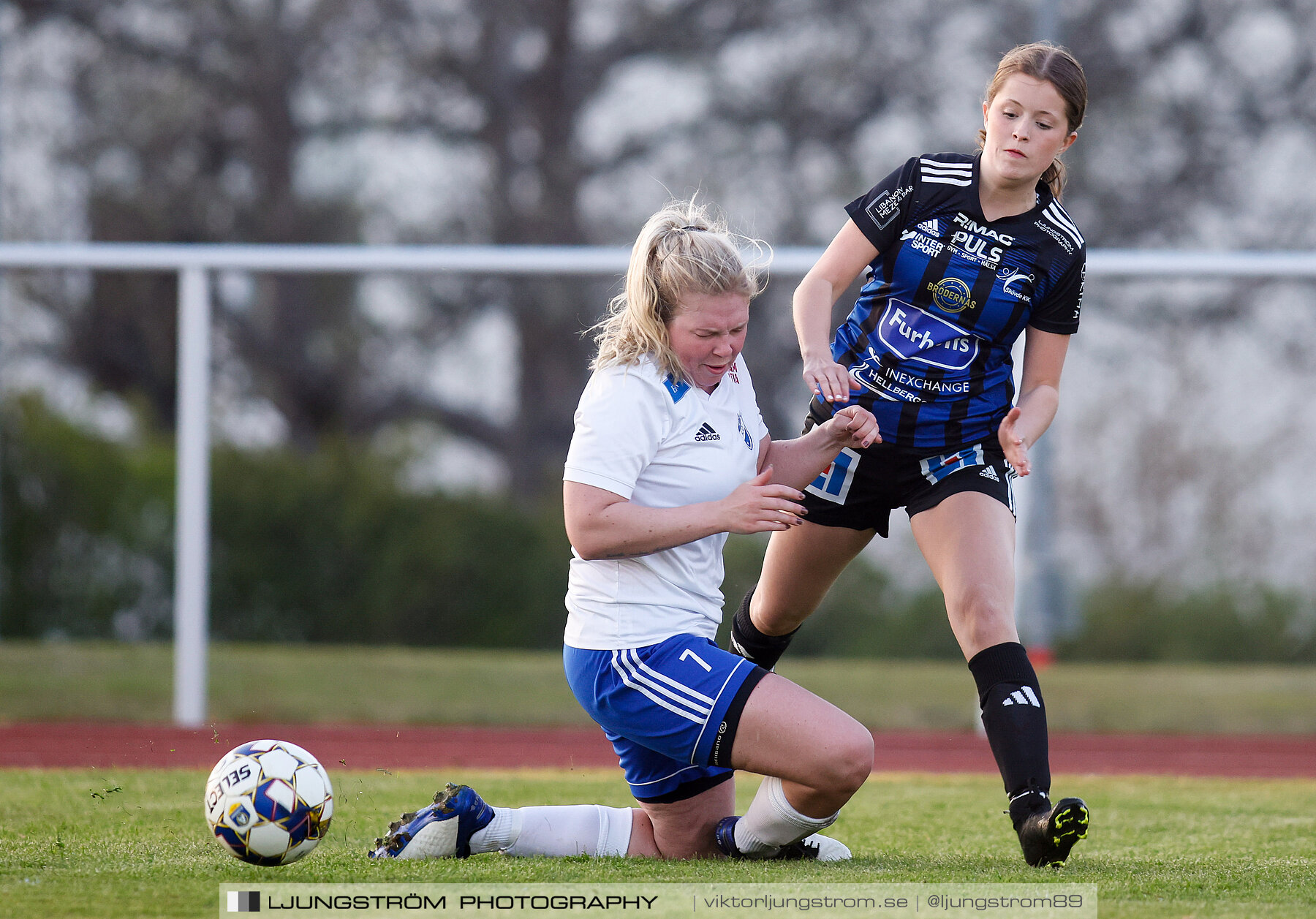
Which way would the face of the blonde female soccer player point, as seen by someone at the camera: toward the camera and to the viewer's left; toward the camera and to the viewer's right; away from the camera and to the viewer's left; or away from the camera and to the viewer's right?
toward the camera and to the viewer's right

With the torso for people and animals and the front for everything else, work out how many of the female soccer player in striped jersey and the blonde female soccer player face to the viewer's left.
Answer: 0

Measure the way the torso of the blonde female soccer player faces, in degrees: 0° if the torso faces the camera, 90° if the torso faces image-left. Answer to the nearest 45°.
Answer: approximately 315°

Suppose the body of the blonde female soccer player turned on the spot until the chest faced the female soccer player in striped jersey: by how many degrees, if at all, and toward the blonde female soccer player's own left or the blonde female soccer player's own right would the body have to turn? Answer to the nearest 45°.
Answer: approximately 90° to the blonde female soccer player's own left

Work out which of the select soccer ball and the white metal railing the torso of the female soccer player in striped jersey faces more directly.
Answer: the select soccer ball

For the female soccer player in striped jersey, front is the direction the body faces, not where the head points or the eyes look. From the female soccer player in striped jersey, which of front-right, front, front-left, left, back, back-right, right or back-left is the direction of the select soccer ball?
front-right

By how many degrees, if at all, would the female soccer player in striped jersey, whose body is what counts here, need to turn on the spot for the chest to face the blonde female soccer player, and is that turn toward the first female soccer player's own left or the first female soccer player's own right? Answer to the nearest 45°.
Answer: approximately 45° to the first female soccer player's own right

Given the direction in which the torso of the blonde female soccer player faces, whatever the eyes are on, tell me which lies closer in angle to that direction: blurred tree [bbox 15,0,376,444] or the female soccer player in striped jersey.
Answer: the female soccer player in striped jersey

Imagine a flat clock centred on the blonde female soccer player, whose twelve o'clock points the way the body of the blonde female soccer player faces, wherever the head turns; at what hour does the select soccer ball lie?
The select soccer ball is roughly at 4 o'clock from the blonde female soccer player.

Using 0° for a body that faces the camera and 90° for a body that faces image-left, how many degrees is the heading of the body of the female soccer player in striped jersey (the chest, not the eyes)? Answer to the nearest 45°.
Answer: approximately 0°

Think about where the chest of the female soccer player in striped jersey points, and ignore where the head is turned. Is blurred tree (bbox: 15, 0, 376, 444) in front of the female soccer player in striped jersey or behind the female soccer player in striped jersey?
behind

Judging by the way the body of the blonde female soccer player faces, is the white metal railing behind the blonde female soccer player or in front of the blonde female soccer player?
behind

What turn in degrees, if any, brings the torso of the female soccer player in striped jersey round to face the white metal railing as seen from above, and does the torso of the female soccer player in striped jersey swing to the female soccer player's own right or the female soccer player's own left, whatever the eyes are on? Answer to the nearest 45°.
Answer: approximately 135° to the female soccer player's own right
